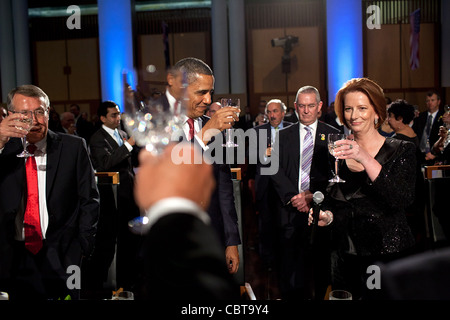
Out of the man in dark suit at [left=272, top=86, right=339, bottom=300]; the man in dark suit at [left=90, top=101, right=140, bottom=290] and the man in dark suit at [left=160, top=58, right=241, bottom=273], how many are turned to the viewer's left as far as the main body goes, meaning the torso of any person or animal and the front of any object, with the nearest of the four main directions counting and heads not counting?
0

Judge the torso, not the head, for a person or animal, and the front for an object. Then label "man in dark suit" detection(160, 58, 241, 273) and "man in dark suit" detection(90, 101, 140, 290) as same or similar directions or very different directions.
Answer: same or similar directions

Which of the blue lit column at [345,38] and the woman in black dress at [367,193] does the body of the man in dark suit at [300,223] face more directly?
the woman in black dress

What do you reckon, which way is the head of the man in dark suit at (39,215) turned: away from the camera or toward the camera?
toward the camera

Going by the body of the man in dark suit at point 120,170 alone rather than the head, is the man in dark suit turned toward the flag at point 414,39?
no

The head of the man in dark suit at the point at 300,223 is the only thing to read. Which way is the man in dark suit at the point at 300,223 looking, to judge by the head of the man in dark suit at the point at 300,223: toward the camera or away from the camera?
toward the camera

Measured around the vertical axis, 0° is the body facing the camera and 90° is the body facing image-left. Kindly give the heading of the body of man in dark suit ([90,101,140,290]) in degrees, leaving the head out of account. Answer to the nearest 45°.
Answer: approximately 315°

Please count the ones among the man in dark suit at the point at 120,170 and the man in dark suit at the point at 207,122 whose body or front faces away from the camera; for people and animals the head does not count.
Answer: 0

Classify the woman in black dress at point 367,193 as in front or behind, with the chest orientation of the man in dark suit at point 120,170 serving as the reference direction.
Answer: in front

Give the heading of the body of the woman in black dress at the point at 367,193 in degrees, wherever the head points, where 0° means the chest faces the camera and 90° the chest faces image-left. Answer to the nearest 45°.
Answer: approximately 45°

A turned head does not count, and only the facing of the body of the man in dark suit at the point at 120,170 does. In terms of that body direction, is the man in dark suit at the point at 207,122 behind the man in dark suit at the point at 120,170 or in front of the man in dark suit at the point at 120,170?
in front

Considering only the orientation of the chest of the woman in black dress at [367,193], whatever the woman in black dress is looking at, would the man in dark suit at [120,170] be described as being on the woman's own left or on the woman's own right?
on the woman's own right

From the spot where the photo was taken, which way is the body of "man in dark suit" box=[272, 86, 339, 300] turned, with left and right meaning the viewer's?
facing the viewer

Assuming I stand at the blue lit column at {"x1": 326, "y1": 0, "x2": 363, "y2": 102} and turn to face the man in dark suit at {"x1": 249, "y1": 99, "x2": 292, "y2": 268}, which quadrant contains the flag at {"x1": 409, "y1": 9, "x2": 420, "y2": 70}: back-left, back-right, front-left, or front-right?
back-left
